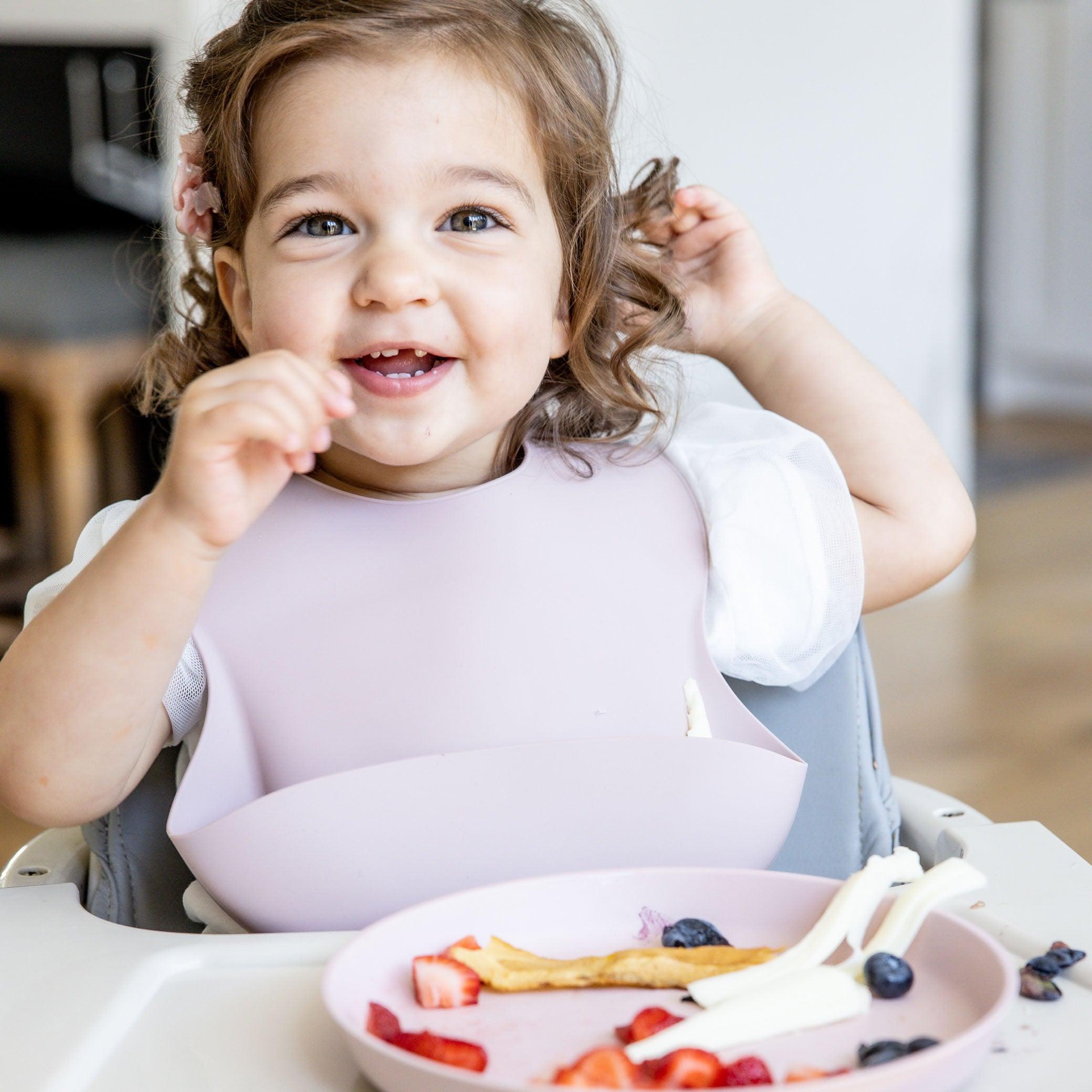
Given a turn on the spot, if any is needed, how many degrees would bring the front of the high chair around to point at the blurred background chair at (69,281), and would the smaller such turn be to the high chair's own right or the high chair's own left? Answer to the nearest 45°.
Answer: approximately 180°

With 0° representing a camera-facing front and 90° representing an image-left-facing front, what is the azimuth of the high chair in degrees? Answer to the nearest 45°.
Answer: approximately 0°

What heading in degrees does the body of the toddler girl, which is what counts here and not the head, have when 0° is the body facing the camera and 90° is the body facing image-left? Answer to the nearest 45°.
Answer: approximately 0°
